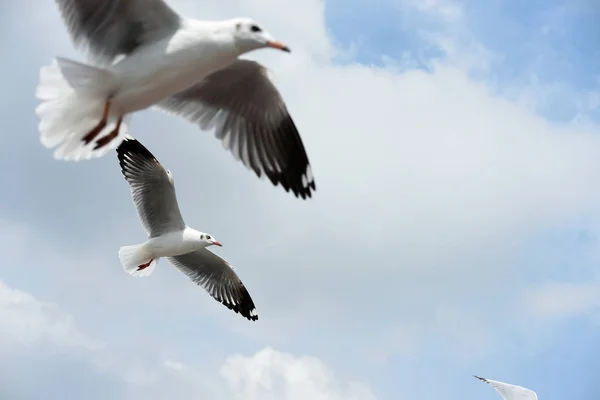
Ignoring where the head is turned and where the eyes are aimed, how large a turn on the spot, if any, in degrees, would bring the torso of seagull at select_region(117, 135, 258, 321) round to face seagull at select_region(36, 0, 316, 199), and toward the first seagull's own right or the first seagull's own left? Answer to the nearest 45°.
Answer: approximately 90° to the first seagull's own right

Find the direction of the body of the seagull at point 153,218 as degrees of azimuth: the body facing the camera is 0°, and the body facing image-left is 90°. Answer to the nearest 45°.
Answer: approximately 270°

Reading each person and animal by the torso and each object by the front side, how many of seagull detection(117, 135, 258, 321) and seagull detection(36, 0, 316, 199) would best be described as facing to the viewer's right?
2

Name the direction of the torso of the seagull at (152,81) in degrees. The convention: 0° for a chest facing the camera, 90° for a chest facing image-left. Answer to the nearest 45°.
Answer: approximately 270°

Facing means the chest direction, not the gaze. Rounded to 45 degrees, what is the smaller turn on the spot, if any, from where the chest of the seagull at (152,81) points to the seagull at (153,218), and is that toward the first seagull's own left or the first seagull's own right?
approximately 90° to the first seagull's own left
